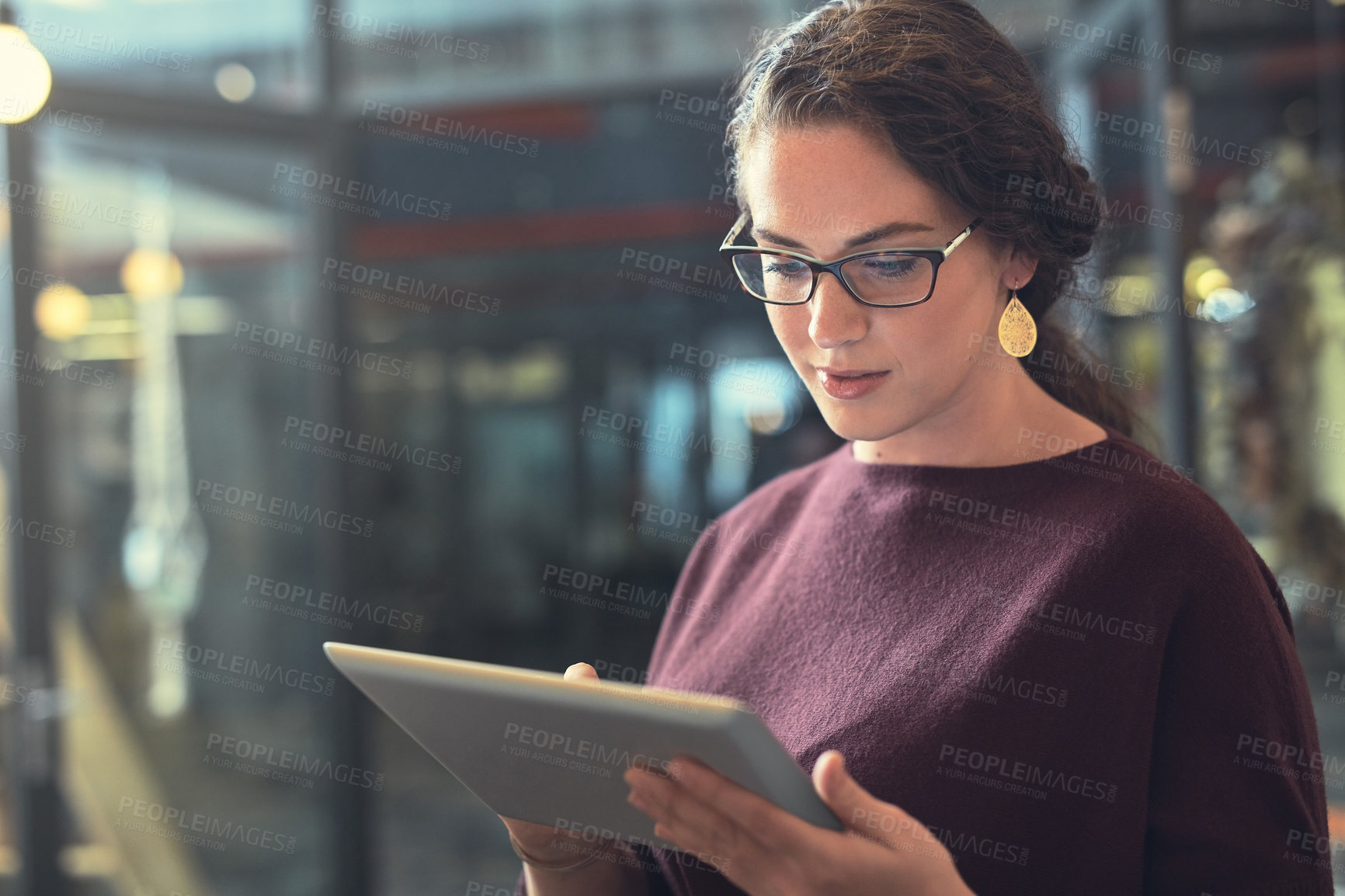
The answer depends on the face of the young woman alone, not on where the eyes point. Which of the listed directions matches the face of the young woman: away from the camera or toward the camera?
toward the camera

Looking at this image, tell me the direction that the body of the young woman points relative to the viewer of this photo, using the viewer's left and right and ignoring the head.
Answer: facing the viewer and to the left of the viewer
